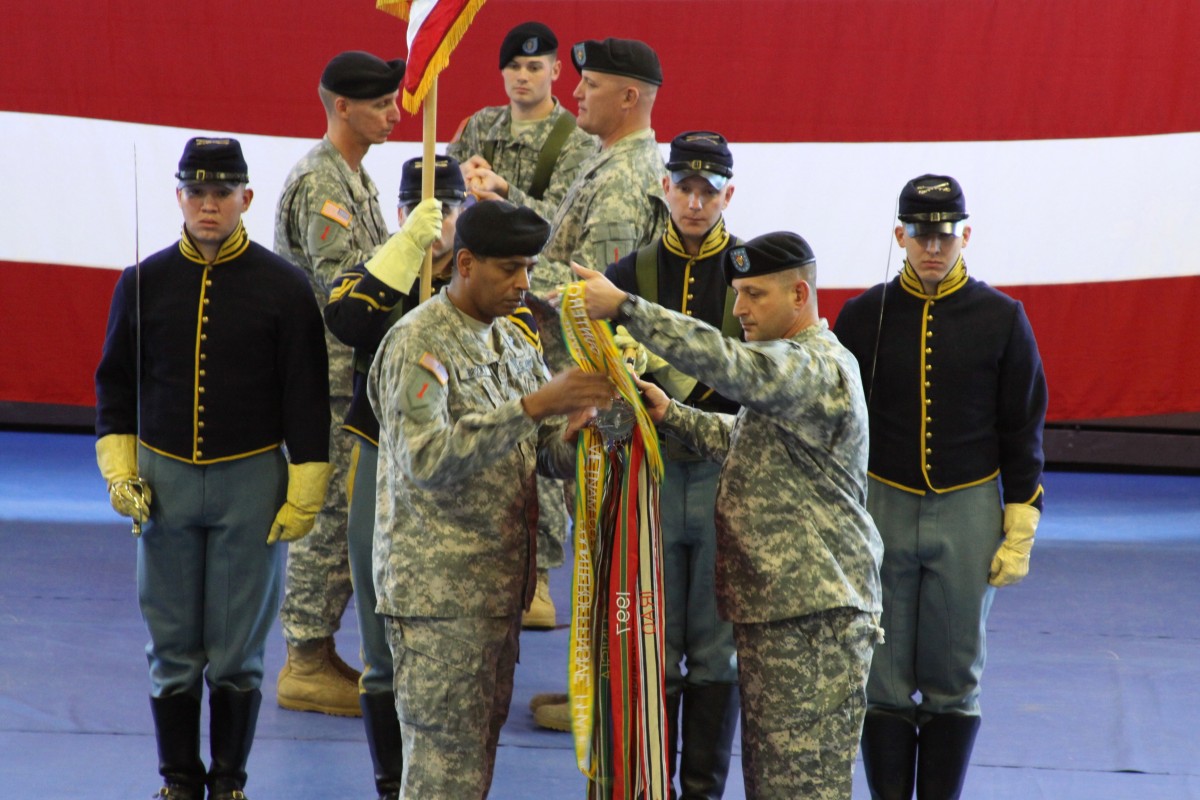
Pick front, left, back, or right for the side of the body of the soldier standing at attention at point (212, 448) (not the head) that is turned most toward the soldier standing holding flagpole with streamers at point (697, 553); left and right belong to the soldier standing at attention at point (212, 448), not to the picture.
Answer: left

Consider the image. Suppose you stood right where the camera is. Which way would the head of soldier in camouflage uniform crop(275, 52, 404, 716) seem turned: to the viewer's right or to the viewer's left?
to the viewer's right

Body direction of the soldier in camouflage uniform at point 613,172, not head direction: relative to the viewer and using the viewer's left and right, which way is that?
facing to the left of the viewer

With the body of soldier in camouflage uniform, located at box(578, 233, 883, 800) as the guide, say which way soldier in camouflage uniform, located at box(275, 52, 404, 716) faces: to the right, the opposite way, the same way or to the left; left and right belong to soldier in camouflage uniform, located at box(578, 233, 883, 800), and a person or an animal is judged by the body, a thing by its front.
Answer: the opposite way

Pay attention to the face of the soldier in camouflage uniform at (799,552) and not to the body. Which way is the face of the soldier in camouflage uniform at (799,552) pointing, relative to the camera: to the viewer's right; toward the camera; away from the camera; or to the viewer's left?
to the viewer's left

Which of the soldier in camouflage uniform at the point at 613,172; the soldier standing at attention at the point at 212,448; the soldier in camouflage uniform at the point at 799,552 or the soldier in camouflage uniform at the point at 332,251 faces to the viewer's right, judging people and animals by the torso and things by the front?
the soldier in camouflage uniform at the point at 332,251

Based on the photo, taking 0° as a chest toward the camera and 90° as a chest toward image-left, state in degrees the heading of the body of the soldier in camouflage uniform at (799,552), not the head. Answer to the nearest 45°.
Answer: approximately 90°
